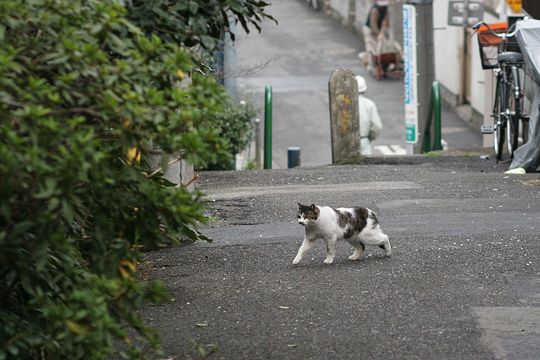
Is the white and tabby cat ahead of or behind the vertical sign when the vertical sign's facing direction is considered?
ahead

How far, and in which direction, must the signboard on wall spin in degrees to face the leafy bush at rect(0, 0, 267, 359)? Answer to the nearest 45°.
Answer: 0° — it already faces it

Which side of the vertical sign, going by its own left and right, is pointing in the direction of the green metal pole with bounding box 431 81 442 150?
left

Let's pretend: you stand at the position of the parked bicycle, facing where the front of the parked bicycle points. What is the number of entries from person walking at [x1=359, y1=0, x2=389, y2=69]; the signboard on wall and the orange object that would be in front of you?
3

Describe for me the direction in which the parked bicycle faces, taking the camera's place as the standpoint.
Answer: facing away from the viewer

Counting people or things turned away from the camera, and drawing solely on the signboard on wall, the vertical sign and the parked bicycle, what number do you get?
1

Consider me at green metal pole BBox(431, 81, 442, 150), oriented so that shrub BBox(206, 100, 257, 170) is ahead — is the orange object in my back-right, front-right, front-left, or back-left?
back-right

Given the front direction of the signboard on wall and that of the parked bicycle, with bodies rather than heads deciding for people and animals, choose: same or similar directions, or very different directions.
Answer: very different directions

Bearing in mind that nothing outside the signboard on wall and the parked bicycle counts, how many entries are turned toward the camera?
1

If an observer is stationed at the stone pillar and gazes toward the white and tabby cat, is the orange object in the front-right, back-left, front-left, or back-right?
back-left

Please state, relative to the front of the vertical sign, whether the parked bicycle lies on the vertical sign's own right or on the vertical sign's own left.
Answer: on the vertical sign's own left

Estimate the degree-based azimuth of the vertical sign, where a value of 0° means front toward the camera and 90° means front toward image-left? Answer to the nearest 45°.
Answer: approximately 45°

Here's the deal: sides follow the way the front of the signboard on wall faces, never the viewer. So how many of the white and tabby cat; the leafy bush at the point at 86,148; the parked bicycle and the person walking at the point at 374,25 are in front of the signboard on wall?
3
